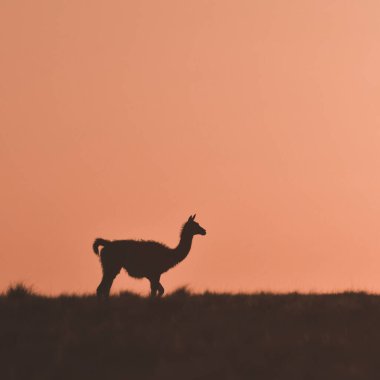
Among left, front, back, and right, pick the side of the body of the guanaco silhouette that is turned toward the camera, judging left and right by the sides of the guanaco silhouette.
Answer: right
